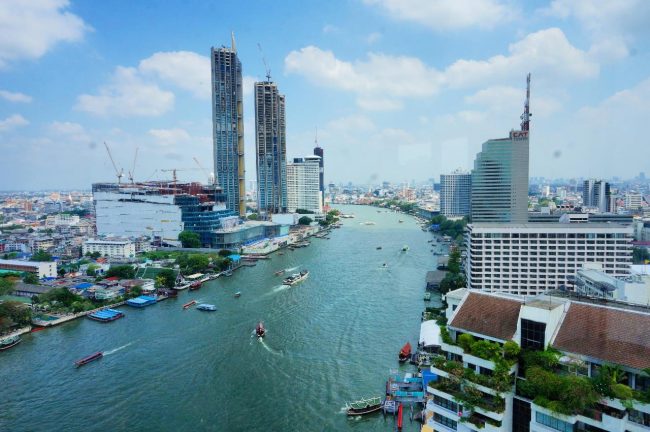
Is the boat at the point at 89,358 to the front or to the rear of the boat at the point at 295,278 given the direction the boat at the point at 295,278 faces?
to the rear

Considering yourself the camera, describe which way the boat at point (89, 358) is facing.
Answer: facing the viewer and to the left of the viewer

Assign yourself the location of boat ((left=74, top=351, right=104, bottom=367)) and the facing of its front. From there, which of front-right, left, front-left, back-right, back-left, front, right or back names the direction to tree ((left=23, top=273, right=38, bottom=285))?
back-right

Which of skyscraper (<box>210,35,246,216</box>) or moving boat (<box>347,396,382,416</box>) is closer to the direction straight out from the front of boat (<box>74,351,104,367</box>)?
the moving boat

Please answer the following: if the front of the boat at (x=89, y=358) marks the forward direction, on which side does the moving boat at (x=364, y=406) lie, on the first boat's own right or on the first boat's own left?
on the first boat's own left

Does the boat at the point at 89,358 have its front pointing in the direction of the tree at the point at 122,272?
no

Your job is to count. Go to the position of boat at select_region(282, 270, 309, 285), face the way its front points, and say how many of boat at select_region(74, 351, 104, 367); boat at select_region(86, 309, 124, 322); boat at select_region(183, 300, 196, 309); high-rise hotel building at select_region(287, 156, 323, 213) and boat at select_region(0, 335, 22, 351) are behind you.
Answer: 4

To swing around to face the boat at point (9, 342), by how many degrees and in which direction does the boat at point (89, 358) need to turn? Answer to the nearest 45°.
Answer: approximately 90° to its right

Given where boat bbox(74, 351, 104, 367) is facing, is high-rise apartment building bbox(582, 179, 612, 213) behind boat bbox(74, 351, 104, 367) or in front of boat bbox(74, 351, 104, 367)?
behind

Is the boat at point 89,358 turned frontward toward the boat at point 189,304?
no

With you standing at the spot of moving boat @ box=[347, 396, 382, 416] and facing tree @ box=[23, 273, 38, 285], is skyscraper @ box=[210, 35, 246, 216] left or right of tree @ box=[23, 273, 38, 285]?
right

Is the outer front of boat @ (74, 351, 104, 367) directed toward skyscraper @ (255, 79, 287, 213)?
no

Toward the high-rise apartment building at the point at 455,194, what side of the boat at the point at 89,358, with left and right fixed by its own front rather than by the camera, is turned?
back

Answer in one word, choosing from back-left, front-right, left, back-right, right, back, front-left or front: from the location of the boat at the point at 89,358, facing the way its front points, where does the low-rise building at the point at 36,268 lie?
back-right

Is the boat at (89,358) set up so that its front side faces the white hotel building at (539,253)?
no

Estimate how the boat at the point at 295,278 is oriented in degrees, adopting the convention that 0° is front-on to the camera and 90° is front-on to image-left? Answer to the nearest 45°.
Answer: approximately 225°
